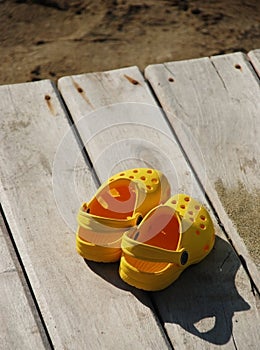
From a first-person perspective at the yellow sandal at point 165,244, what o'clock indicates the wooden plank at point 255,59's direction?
The wooden plank is roughly at 11 o'clock from the yellow sandal.

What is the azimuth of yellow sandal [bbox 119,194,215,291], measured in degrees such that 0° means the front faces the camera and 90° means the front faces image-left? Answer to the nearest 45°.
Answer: approximately 225°

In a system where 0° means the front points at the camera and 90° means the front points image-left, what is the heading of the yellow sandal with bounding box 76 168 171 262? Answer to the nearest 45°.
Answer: approximately 225°

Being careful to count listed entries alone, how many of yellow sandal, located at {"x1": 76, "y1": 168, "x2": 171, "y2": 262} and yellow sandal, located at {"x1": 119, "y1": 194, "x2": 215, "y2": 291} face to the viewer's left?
0

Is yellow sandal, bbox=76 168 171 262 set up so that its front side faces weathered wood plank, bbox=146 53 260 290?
yes

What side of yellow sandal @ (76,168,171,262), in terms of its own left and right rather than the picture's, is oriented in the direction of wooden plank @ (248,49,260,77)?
front
